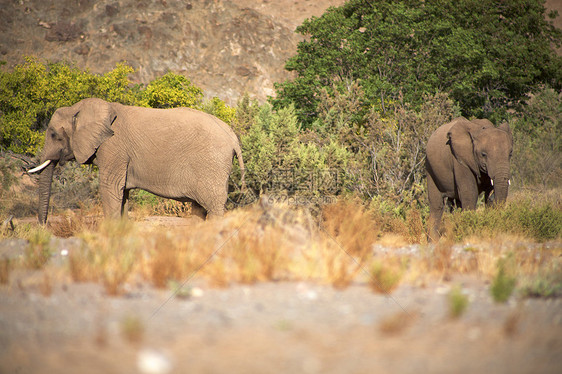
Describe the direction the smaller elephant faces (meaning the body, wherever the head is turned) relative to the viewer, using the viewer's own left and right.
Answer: facing the viewer and to the right of the viewer

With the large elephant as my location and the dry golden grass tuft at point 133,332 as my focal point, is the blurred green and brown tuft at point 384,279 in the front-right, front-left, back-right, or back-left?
front-left

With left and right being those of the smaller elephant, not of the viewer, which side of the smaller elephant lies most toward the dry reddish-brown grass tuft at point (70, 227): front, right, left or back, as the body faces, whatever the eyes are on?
right

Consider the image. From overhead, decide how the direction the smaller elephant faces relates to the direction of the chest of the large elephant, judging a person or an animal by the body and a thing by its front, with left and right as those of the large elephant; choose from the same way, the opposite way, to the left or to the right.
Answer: to the left

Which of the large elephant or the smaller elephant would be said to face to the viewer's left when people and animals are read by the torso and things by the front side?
the large elephant

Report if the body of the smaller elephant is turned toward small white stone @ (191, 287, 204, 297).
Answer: no

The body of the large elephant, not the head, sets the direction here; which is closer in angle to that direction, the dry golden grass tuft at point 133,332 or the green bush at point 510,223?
the dry golden grass tuft

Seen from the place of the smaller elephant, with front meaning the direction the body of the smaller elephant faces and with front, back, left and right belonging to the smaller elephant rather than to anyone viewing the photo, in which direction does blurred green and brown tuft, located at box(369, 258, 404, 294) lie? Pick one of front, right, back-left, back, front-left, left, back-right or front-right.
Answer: front-right

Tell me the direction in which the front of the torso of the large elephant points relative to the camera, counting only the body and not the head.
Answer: to the viewer's left

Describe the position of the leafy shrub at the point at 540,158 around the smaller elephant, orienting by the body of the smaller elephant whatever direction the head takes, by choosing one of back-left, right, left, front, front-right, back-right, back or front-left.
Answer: back-left

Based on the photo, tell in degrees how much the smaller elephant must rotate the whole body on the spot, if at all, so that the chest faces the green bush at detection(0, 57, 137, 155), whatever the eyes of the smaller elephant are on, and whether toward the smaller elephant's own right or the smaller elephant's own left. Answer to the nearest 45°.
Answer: approximately 135° to the smaller elephant's own right

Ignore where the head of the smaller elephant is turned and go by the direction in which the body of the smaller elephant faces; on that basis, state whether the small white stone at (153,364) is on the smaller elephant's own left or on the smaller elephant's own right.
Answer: on the smaller elephant's own right

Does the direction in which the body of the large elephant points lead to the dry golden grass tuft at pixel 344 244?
no

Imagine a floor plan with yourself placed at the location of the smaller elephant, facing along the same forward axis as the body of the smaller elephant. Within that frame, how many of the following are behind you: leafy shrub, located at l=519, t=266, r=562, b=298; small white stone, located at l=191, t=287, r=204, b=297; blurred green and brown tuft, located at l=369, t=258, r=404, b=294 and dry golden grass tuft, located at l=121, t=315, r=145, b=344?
0

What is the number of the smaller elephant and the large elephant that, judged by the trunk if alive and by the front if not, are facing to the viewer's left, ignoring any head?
1
